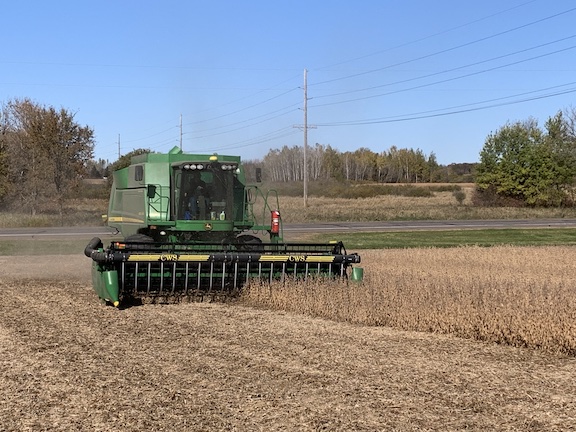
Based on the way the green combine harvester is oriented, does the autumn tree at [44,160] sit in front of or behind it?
behind
